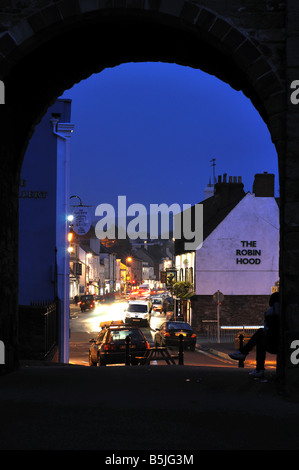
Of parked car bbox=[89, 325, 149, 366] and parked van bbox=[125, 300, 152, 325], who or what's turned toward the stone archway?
parked van bbox=[125, 300, 152, 325]

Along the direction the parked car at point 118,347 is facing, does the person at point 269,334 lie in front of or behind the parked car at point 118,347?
behind

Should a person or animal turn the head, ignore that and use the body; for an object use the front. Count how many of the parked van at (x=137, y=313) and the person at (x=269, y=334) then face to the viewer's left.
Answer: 1

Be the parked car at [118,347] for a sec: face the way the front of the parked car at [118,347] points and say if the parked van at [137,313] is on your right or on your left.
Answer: on your right

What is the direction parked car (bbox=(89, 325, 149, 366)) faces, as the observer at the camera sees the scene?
facing away from the viewer and to the left of the viewer

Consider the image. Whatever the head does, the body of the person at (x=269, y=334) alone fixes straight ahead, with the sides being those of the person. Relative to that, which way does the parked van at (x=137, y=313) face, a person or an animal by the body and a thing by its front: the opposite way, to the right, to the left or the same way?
to the left

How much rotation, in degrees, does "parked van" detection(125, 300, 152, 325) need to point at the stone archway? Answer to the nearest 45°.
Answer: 0° — it already faces it

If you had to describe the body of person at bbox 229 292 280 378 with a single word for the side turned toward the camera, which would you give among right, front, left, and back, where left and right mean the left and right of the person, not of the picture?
left

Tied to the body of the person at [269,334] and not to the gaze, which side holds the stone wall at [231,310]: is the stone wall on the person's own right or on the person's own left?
on the person's own right

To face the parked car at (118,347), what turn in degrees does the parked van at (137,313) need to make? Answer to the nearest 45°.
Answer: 0° — it already faces it
